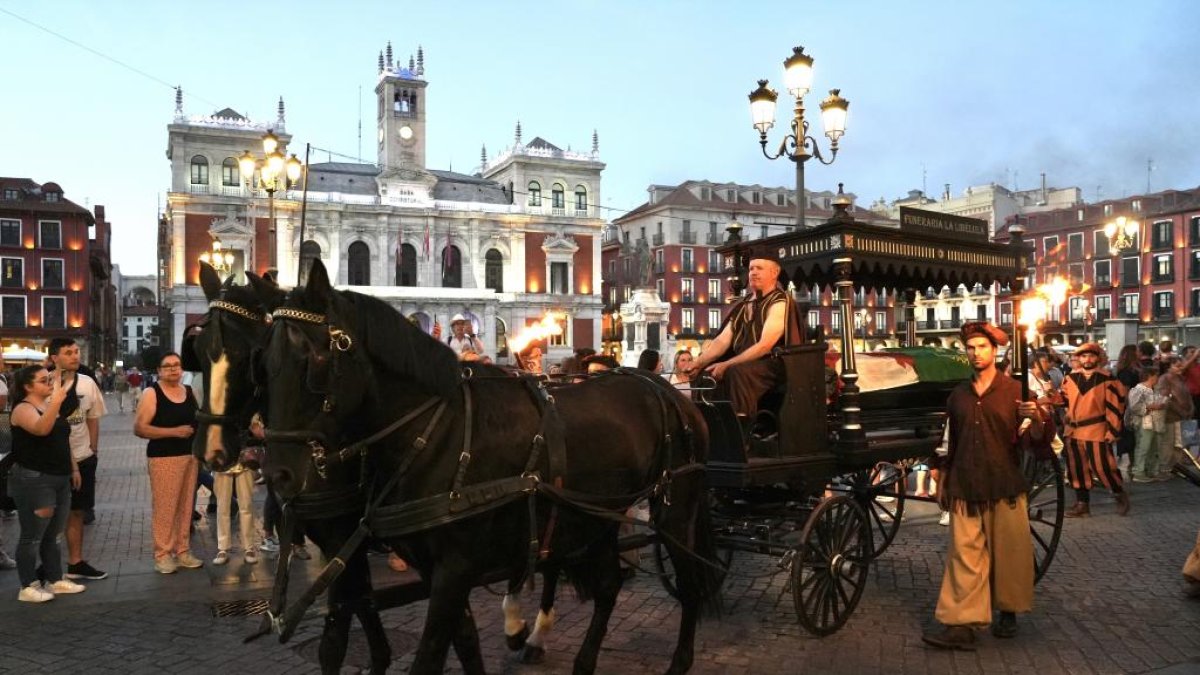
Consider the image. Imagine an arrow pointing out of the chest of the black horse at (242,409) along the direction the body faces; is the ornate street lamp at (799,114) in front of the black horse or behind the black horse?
behind

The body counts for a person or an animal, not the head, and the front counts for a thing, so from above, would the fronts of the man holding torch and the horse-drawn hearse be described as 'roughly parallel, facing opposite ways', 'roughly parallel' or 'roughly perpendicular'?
roughly parallel

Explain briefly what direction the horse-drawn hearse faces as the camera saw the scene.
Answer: facing the viewer and to the left of the viewer

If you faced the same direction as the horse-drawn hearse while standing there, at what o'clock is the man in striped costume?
The man in striped costume is roughly at 6 o'clock from the horse-drawn hearse.

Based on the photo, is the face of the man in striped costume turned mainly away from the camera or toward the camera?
toward the camera

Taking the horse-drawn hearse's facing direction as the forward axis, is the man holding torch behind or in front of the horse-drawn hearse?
behind

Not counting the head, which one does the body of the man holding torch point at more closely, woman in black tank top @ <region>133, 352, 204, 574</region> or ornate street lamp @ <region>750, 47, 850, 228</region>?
the woman in black tank top

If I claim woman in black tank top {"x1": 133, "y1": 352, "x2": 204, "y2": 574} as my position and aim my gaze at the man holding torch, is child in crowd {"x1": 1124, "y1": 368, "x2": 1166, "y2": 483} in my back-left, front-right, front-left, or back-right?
front-left

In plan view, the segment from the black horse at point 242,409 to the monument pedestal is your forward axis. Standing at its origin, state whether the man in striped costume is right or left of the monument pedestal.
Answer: right

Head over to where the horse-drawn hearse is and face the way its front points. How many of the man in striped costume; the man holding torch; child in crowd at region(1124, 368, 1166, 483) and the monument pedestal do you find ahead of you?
0

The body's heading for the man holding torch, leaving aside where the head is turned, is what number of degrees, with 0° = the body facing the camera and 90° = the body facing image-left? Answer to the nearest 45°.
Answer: approximately 45°

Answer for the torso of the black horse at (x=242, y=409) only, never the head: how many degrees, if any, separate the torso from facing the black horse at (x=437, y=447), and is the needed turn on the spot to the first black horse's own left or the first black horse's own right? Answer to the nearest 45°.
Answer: approximately 90° to the first black horse's own left

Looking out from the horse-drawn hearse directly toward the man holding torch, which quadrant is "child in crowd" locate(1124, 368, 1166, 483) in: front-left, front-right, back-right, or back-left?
front-left

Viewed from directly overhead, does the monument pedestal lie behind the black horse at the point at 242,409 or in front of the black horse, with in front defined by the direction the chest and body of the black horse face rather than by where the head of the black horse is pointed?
behind

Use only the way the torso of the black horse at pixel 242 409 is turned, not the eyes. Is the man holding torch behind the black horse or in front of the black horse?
behind
